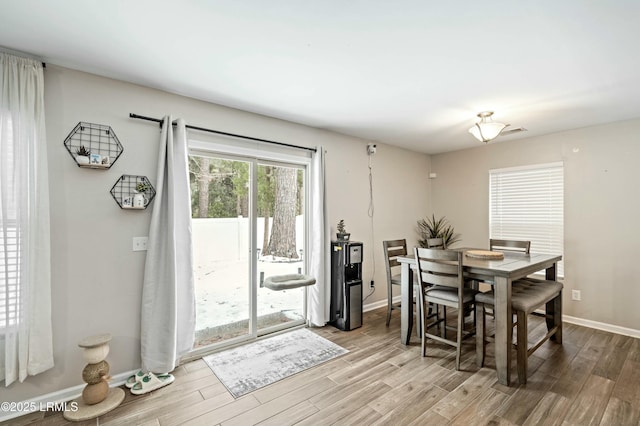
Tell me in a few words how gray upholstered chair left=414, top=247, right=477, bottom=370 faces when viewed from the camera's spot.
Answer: facing away from the viewer and to the right of the viewer

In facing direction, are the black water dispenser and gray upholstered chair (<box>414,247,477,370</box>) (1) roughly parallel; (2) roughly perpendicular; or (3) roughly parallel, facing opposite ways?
roughly perpendicular

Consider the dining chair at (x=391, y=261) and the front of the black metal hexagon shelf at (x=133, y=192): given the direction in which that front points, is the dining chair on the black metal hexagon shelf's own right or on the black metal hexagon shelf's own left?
on the black metal hexagon shelf's own left

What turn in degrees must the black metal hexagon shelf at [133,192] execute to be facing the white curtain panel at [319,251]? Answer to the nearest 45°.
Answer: approximately 90° to its left

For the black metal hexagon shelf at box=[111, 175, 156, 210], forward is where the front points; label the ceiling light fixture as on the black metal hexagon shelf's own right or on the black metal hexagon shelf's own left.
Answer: on the black metal hexagon shelf's own left

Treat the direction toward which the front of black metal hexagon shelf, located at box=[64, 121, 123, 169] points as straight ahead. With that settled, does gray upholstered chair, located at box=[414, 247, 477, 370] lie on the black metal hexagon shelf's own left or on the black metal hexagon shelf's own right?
on the black metal hexagon shelf's own left
